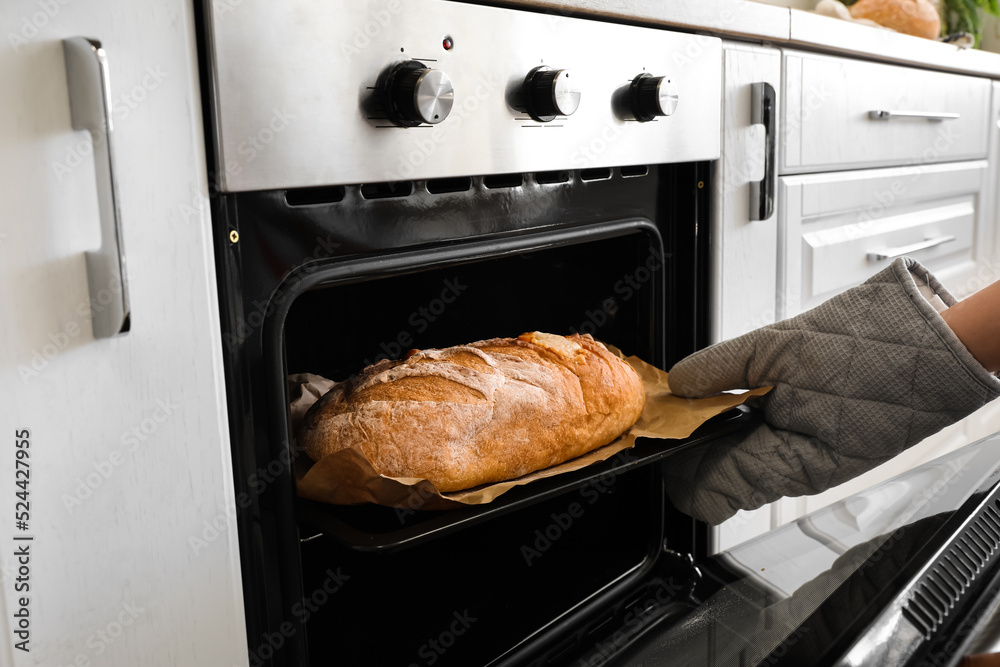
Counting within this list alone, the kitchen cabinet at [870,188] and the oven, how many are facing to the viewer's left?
0

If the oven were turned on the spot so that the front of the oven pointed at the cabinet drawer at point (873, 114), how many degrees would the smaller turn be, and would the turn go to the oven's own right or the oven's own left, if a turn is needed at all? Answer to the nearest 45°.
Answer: approximately 90° to the oven's own left

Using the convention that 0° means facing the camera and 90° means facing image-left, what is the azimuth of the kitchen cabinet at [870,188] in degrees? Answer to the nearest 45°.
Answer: approximately 315°

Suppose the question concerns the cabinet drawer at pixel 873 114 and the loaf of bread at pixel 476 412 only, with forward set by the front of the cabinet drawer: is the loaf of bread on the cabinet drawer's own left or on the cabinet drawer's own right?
on the cabinet drawer's own right

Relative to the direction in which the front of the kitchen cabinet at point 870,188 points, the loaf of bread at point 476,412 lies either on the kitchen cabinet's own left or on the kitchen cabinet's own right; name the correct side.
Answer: on the kitchen cabinet's own right

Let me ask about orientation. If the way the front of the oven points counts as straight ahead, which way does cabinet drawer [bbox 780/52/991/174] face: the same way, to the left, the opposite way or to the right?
the same way

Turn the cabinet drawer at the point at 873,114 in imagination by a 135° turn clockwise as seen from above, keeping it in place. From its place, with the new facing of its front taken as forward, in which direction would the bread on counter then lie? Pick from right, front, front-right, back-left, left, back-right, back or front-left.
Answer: right

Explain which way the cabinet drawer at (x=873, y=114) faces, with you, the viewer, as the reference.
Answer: facing the viewer and to the right of the viewer

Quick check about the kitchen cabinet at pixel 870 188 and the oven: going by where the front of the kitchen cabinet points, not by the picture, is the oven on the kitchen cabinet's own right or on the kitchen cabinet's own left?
on the kitchen cabinet's own right

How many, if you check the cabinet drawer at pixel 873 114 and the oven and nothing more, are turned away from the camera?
0

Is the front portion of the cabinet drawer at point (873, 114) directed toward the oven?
no
